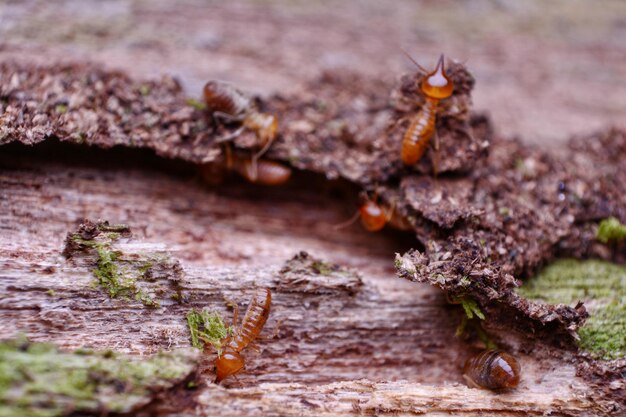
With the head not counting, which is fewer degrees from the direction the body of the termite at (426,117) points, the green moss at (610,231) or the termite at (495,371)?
the green moss

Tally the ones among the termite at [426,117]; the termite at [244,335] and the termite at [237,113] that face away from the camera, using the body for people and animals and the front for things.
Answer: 1

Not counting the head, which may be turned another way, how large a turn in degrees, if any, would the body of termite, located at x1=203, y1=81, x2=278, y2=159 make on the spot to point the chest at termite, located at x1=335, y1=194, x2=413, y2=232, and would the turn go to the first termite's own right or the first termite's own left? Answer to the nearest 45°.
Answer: approximately 45° to the first termite's own left

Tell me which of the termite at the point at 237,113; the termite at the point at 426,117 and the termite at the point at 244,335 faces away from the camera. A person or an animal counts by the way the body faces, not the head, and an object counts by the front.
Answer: the termite at the point at 426,117

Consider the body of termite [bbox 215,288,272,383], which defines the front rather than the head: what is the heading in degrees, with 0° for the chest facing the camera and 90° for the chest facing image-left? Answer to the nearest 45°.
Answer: approximately 45°

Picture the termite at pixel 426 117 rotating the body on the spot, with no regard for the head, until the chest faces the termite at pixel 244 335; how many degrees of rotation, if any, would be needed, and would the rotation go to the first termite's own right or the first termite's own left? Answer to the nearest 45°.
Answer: approximately 135° to the first termite's own left

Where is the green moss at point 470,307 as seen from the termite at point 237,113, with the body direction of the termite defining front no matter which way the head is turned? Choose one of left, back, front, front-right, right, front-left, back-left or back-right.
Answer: front

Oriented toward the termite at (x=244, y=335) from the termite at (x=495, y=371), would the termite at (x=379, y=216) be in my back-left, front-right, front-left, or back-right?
front-right

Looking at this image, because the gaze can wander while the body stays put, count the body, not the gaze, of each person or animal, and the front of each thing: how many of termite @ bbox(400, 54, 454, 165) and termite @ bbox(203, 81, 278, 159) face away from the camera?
1

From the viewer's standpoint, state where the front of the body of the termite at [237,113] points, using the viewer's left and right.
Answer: facing the viewer and to the right of the viewer

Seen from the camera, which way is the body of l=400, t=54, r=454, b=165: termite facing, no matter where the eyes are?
away from the camera

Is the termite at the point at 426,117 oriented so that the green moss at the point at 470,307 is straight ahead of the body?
no

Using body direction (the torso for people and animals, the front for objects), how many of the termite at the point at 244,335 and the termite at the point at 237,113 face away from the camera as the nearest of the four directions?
0

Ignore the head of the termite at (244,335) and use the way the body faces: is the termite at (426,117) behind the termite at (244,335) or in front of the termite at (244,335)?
behind

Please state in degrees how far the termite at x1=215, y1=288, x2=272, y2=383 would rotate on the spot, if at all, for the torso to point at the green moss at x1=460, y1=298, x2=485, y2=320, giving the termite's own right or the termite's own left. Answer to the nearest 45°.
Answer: approximately 135° to the termite's own left

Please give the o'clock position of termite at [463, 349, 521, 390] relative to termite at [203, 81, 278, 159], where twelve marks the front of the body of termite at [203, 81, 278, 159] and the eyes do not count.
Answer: termite at [463, 349, 521, 390] is roughly at 12 o'clock from termite at [203, 81, 278, 159].

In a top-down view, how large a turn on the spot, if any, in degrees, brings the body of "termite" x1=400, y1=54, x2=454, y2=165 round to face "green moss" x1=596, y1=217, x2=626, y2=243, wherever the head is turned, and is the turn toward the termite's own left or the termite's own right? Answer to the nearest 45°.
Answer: approximately 90° to the termite's own right

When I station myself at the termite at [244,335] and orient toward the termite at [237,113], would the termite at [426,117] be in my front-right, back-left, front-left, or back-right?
front-right
